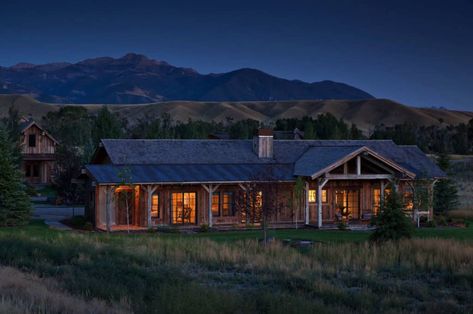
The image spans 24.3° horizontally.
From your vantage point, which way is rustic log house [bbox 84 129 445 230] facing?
toward the camera

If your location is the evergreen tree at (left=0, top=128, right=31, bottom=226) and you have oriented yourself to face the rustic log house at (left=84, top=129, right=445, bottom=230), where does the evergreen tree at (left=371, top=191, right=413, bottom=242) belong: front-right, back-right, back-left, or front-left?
front-right

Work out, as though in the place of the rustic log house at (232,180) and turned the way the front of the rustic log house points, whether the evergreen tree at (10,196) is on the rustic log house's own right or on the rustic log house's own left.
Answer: on the rustic log house's own right

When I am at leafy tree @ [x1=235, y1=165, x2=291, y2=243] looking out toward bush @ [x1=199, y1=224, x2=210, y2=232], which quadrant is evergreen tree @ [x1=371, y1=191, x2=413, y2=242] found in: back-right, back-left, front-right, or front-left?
back-right

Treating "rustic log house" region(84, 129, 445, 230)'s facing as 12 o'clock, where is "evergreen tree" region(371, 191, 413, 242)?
The evergreen tree is roughly at 11 o'clock from the rustic log house.
